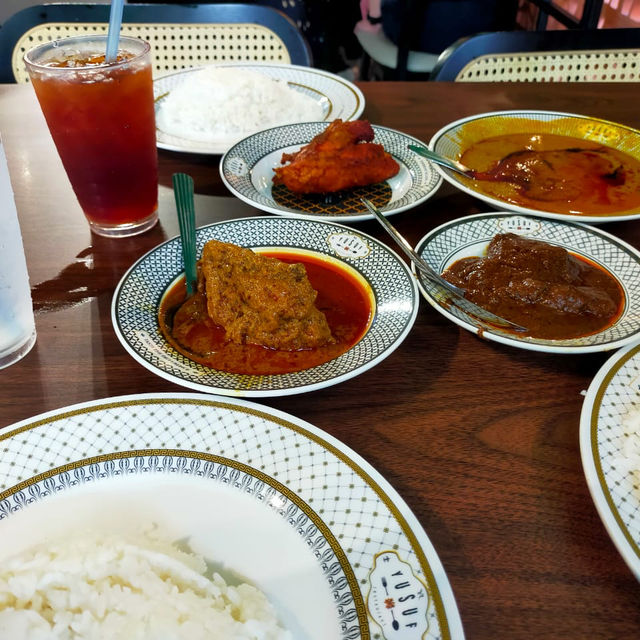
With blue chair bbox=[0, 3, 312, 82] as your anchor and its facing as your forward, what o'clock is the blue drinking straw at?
The blue drinking straw is roughly at 12 o'clock from the blue chair.

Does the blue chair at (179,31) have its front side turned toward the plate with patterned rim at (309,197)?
yes

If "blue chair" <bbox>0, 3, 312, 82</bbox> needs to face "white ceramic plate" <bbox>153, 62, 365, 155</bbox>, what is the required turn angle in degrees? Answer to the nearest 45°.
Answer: approximately 45° to its left

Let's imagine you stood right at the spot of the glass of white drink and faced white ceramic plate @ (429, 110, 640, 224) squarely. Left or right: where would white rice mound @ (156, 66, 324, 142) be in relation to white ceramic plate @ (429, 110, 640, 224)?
left

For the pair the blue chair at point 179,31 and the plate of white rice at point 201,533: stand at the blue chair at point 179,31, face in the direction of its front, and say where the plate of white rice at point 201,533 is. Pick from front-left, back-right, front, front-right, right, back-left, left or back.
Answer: front

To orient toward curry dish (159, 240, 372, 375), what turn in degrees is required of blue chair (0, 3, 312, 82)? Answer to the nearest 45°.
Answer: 0° — it already faces it

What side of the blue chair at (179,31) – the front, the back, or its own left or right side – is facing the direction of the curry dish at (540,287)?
front

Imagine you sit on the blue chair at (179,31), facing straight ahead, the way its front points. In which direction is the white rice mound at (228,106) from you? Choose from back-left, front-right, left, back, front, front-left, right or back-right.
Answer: front

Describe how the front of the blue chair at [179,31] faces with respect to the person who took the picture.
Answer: facing the viewer

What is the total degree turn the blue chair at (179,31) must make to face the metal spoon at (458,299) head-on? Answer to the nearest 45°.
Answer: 0° — it already faces it

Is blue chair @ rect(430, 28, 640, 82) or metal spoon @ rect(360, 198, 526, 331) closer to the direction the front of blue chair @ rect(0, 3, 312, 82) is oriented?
the metal spoon

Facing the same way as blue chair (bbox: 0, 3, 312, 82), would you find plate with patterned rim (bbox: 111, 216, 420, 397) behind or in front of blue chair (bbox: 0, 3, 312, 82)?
in front

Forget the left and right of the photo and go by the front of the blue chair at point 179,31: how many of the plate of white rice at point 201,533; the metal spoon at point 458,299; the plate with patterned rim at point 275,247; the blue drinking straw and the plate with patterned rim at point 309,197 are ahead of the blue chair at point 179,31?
5

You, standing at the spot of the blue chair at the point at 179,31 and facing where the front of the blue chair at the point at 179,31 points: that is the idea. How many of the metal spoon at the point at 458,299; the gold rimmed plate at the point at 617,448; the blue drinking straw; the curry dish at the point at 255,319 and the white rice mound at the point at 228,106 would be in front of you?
5

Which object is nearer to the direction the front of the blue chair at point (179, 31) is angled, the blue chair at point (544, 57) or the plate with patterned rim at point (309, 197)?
the plate with patterned rim
